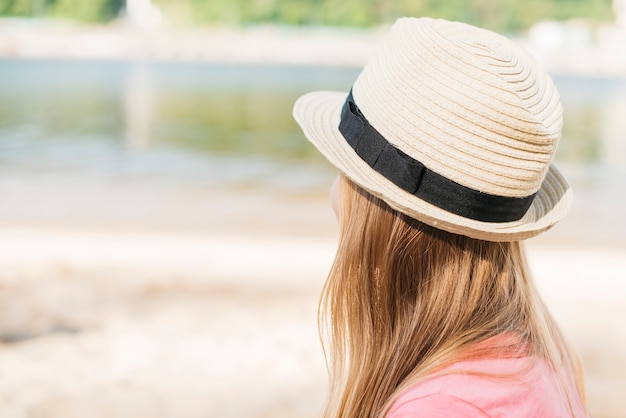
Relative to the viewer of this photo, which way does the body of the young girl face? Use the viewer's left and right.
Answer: facing away from the viewer and to the left of the viewer

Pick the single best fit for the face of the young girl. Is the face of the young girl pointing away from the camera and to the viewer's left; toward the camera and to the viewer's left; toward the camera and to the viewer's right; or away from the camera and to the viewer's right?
away from the camera and to the viewer's left
